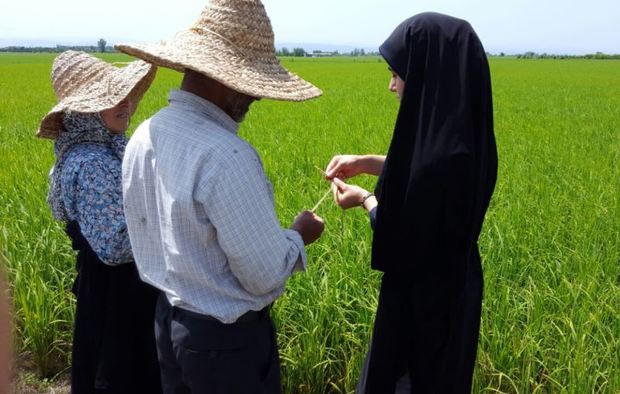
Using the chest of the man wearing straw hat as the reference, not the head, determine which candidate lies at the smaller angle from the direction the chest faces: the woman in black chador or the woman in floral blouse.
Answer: the woman in black chador

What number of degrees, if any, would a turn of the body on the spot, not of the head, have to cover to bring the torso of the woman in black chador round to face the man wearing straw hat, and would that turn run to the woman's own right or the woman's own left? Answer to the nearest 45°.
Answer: approximately 45° to the woman's own left

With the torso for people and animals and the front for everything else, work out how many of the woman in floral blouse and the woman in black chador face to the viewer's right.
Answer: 1

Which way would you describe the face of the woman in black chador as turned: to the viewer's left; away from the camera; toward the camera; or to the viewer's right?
to the viewer's left

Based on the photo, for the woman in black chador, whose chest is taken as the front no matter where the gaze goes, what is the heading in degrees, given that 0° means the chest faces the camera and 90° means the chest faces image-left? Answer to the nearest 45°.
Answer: approximately 90°

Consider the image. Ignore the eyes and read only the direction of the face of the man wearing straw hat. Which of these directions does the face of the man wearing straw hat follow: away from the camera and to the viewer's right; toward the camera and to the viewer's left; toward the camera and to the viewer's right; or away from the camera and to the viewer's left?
away from the camera and to the viewer's right

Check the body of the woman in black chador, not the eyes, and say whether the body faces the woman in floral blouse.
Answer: yes

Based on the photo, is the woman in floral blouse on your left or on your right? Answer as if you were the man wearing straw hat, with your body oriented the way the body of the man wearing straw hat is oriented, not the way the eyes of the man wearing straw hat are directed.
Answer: on your left

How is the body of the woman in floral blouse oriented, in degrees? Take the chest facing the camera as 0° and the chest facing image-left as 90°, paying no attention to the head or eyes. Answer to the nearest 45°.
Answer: approximately 270°

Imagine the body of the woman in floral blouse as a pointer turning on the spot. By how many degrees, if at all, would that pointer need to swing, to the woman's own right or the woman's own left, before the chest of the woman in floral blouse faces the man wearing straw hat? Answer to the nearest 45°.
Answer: approximately 45° to the woman's own right

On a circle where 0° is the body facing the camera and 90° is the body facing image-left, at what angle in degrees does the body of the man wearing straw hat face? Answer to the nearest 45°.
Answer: approximately 225°
